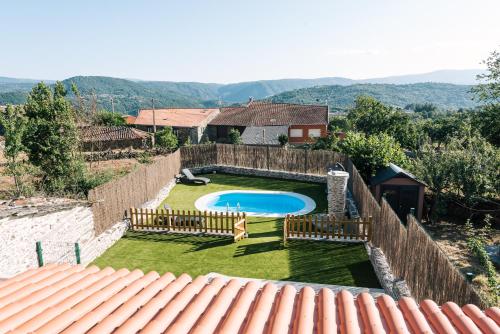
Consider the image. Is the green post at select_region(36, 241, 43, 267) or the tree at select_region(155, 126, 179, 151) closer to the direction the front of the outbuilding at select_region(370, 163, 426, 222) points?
the green post

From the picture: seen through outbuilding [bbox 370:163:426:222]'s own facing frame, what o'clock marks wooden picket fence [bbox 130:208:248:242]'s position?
The wooden picket fence is roughly at 2 o'clock from the outbuilding.

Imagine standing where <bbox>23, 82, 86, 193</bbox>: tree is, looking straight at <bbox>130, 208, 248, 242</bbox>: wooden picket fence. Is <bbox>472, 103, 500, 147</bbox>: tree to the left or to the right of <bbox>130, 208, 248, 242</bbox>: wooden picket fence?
left

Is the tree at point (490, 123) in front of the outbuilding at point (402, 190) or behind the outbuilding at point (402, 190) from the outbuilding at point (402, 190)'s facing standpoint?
behind

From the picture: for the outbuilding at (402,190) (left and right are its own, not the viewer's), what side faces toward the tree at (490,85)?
left

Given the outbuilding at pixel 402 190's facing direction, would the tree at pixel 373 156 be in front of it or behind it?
behind

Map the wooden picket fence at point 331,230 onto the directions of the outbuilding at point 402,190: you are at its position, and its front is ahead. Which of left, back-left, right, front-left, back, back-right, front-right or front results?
front-right

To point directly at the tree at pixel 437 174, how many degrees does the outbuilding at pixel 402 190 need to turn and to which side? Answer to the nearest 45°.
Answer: approximately 135° to its left

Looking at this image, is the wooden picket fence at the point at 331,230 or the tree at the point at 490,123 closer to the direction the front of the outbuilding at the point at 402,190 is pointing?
the wooden picket fence

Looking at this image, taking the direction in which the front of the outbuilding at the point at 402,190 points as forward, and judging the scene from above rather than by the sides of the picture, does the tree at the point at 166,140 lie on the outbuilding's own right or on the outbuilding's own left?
on the outbuilding's own right

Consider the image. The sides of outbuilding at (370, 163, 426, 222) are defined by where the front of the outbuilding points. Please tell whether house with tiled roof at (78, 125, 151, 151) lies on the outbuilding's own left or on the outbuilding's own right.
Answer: on the outbuilding's own right
